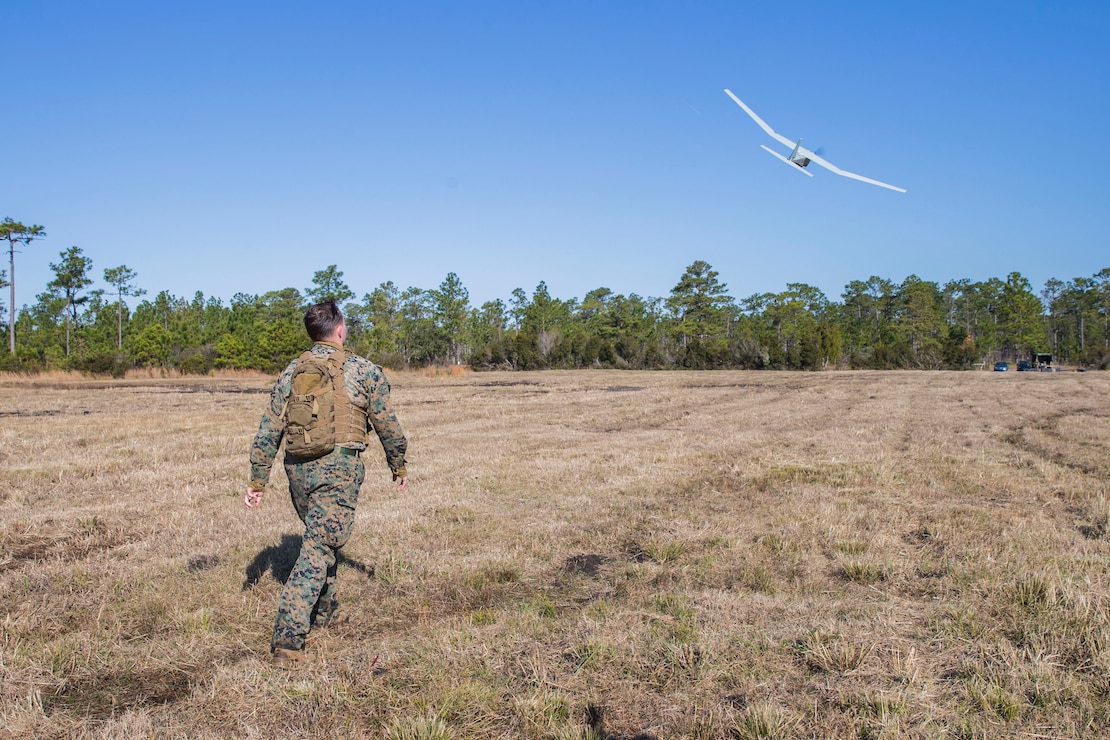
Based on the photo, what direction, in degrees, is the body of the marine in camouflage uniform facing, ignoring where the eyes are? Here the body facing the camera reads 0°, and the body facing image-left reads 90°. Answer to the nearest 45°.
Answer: approximately 225°
